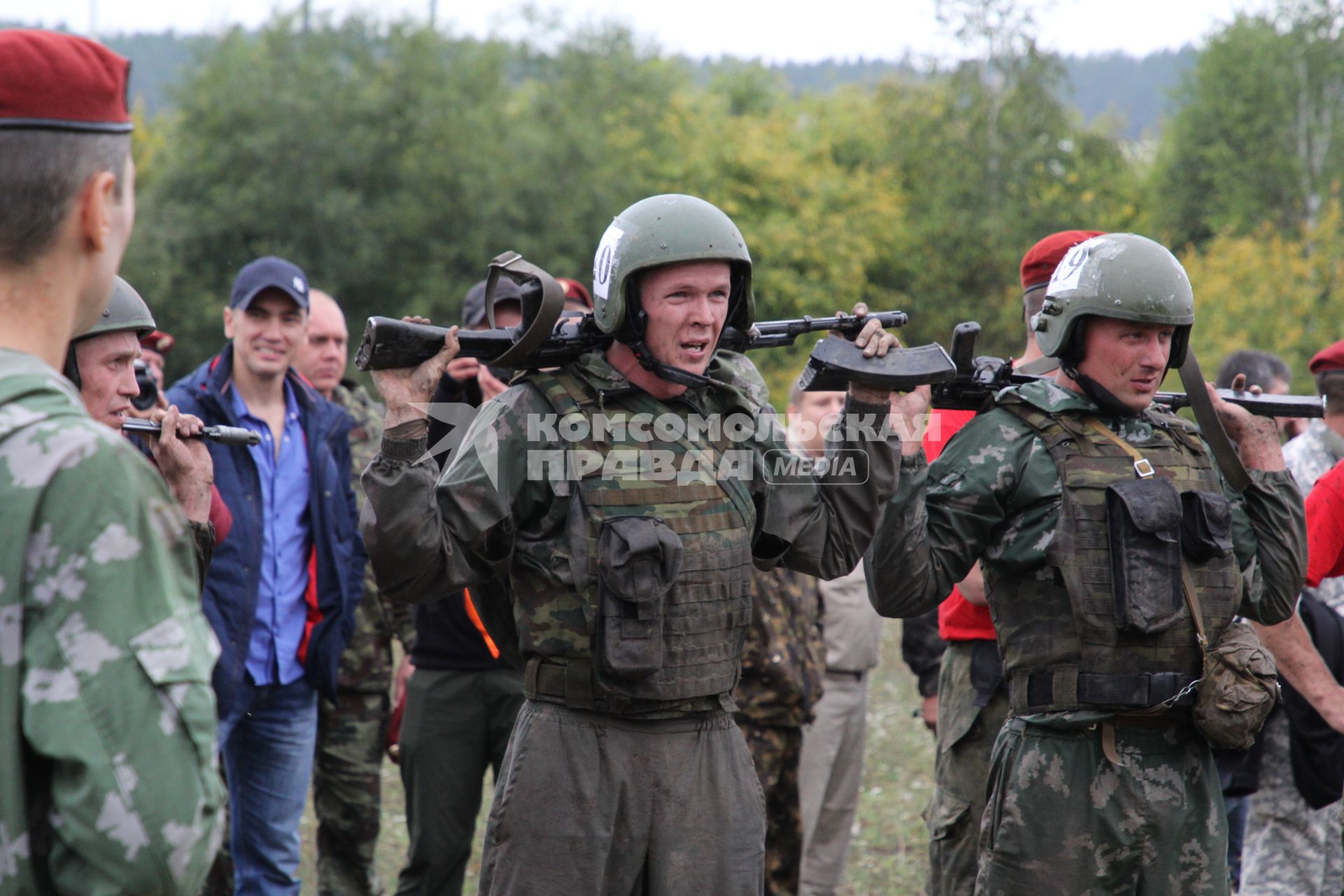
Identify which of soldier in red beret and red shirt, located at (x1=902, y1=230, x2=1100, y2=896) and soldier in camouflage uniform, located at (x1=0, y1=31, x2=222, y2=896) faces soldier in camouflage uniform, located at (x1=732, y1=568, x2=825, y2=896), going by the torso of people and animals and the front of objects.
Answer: soldier in camouflage uniform, located at (x1=0, y1=31, x2=222, y2=896)

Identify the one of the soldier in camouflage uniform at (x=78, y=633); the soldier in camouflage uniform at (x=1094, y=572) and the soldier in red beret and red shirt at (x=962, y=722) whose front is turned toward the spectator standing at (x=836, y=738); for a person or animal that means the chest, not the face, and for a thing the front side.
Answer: the soldier in camouflage uniform at (x=78, y=633)

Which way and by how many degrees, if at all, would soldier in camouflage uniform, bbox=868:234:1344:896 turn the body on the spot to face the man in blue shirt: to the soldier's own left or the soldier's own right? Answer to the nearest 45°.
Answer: approximately 135° to the soldier's own right

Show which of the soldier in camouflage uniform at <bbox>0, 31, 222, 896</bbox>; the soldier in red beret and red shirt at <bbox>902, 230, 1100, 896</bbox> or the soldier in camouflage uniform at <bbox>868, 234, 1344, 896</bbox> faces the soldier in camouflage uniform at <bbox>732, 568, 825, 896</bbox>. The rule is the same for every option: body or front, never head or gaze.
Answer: the soldier in camouflage uniform at <bbox>0, 31, 222, 896</bbox>

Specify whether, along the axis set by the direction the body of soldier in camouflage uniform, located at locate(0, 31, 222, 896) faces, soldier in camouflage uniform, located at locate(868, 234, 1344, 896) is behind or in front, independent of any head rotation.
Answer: in front

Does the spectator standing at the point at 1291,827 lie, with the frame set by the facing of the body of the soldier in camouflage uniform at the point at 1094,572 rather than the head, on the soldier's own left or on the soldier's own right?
on the soldier's own left

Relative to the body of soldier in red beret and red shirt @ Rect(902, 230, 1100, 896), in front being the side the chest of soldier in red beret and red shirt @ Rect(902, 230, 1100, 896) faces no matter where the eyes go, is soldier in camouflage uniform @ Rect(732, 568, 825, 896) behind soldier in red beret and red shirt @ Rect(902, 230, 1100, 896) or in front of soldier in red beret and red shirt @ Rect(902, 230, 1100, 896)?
behind

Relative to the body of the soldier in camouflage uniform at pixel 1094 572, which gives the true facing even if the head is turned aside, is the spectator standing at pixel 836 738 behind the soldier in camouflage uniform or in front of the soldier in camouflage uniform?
behind

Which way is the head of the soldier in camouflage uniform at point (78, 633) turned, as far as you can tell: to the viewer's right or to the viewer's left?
to the viewer's right

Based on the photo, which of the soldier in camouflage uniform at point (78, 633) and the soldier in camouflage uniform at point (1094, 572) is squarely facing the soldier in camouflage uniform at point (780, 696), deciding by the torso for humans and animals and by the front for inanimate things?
the soldier in camouflage uniform at point (78, 633)

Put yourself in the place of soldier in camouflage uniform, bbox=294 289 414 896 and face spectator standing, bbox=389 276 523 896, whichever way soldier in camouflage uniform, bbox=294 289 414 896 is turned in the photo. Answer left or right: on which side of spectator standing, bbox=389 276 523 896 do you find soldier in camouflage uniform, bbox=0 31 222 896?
right

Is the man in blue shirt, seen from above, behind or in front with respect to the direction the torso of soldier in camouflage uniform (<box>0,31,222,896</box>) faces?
in front

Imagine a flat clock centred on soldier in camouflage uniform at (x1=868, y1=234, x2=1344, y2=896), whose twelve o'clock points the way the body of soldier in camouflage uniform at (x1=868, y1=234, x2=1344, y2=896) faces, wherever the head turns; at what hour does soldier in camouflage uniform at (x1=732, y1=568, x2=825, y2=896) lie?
soldier in camouflage uniform at (x1=732, y1=568, x2=825, y2=896) is roughly at 6 o'clock from soldier in camouflage uniform at (x1=868, y1=234, x2=1344, y2=896).

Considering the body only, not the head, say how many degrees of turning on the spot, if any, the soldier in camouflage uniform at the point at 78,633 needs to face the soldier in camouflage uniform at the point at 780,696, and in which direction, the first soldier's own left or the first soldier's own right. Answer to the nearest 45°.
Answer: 0° — they already face them
